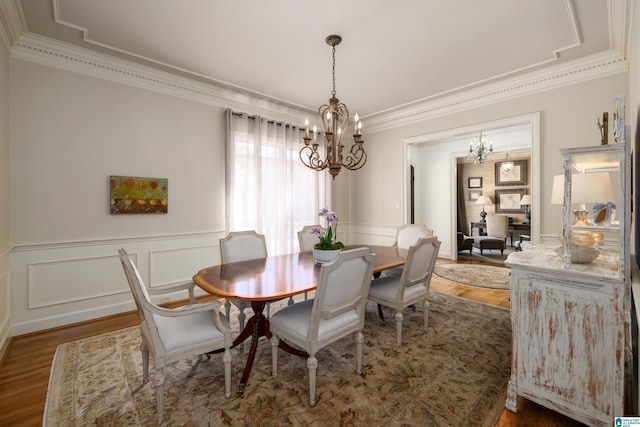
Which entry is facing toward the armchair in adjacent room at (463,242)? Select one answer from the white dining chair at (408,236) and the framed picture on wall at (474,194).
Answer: the framed picture on wall

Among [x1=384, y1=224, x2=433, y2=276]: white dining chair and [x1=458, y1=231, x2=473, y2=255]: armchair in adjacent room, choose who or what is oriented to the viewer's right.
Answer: the armchair in adjacent room

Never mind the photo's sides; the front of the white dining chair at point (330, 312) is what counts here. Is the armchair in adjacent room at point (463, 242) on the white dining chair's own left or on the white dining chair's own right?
on the white dining chair's own right

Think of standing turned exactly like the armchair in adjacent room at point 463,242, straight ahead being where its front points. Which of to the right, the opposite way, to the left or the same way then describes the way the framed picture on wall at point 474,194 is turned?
to the right

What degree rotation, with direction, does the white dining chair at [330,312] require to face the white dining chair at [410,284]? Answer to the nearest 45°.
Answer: approximately 90° to its right

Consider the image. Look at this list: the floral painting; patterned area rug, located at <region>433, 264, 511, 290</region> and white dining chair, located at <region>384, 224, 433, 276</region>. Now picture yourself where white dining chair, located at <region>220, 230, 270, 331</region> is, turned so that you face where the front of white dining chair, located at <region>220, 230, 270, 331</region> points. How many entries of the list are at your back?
1

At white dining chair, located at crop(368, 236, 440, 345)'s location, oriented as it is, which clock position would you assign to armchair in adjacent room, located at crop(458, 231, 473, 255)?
The armchair in adjacent room is roughly at 2 o'clock from the white dining chair.

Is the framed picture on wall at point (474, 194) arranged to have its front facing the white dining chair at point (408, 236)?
yes

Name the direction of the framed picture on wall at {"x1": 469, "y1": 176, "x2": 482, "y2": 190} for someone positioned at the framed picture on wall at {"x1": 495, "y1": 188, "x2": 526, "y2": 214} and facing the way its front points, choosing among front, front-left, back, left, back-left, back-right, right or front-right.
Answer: right

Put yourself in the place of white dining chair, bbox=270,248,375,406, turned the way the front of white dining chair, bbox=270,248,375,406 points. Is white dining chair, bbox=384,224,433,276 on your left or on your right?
on your right

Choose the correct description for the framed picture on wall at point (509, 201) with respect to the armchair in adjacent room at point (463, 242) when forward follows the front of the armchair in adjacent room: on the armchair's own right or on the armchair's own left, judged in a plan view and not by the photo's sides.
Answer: on the armchair's own left

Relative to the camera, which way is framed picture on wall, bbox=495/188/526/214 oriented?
toward the camera

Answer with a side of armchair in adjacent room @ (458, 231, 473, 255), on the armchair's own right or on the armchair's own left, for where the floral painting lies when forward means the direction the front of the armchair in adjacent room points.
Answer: on the armchair's own right

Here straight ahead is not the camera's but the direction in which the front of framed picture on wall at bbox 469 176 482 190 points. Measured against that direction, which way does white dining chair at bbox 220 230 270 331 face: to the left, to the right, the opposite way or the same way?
to the left

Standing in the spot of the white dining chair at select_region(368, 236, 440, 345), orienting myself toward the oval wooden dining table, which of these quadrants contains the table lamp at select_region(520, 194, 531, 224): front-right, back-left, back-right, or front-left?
back-right
